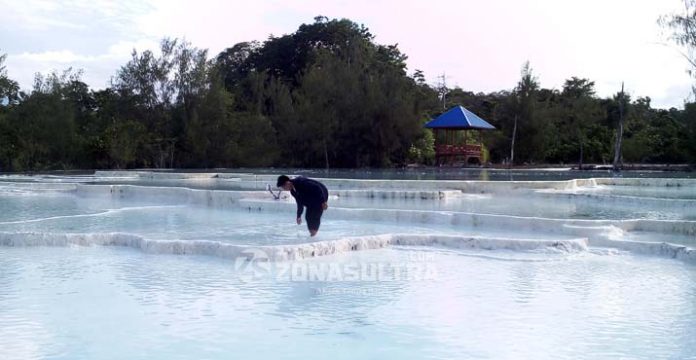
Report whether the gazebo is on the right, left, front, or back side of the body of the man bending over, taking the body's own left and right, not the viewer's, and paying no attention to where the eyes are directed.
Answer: right

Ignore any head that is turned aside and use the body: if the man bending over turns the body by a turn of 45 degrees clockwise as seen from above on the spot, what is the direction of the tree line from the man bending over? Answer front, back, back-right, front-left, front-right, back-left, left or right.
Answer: front-right

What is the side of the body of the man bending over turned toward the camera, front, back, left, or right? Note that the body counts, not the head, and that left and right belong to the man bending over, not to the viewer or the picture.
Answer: left
